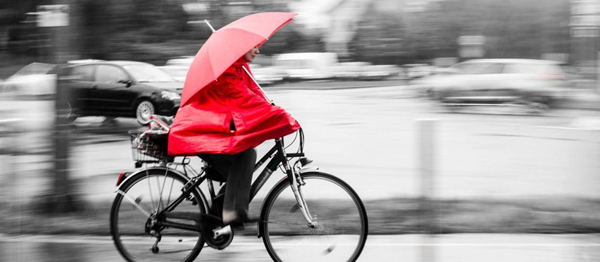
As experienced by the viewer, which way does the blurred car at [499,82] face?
facing to the left of the viewer

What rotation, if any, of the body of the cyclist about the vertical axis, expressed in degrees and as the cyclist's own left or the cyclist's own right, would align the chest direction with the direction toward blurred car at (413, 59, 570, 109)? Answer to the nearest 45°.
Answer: approximately 45° to the cyclist's own left

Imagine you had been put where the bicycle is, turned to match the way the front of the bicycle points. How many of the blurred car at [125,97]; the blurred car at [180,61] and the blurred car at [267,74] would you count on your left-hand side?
3

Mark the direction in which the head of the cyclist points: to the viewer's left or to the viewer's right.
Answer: to the viewer's right

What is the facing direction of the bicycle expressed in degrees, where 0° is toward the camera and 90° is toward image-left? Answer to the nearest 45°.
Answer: approximately 270°

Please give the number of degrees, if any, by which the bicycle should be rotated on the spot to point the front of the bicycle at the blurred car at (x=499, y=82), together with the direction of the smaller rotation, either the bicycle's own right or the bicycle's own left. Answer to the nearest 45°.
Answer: approximately 45° to the bicycle's own left

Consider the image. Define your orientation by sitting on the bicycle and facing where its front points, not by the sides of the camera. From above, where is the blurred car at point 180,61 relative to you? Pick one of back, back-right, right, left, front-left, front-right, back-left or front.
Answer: left

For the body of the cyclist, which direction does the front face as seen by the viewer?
to the viewer's right

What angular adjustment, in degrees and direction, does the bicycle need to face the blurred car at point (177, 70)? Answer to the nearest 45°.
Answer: approximately 90° to its left

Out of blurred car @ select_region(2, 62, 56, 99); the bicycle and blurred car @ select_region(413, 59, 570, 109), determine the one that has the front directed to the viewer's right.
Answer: the bicycle
